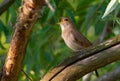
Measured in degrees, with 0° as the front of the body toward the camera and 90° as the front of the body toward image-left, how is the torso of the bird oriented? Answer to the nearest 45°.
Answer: approximately 90°
